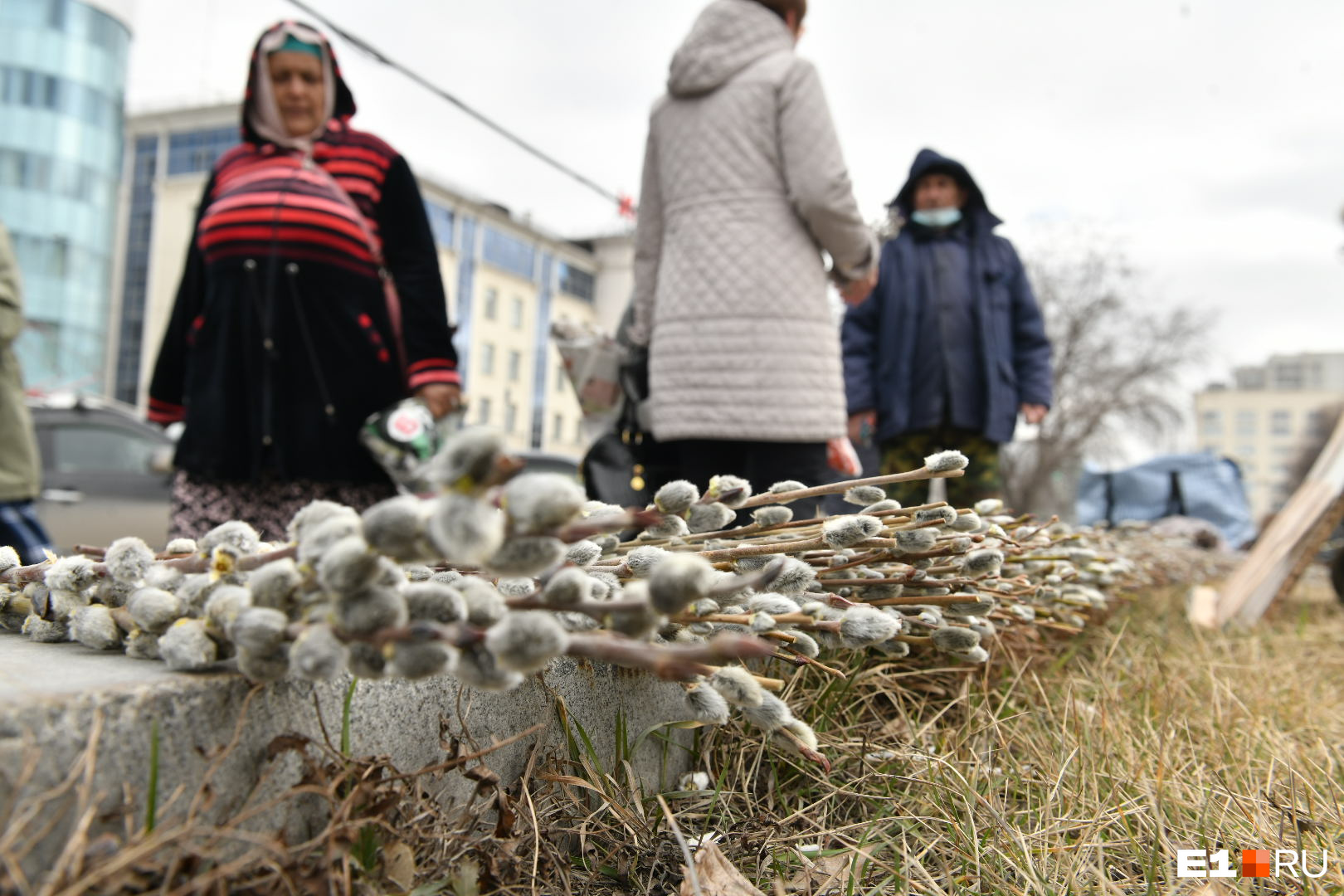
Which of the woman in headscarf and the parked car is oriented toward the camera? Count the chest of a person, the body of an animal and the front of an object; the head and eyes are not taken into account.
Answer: the woman in headscarf

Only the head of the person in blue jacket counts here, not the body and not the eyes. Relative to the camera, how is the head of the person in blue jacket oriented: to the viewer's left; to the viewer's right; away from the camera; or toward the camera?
toward the camera

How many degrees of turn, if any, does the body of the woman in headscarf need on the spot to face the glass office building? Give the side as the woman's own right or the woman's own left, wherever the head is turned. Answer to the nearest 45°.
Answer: approximately 180°

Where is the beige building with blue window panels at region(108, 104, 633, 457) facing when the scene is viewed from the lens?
facing the viewer and to the right of the viewer

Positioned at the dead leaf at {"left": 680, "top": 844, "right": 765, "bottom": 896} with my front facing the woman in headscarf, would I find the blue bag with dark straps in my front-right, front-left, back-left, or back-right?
front-right

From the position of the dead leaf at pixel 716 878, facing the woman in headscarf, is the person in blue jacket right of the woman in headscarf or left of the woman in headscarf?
right

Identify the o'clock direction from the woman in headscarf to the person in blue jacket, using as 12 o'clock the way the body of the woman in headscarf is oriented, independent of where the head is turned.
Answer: The person in blue jacket is roughly at 9 o'clock from the woman in headscarf.

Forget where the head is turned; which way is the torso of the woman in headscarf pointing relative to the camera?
toward the camera

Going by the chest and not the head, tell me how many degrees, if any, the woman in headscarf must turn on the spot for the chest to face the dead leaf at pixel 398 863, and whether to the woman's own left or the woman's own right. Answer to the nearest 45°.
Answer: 0° — they already face it

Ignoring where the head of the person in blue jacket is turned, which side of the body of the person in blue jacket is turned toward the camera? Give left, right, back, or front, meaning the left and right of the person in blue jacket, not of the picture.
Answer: front

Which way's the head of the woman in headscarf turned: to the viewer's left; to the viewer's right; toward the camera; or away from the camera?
toward the camera

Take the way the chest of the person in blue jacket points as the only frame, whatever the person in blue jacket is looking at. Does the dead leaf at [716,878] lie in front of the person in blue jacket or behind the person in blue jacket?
in front
